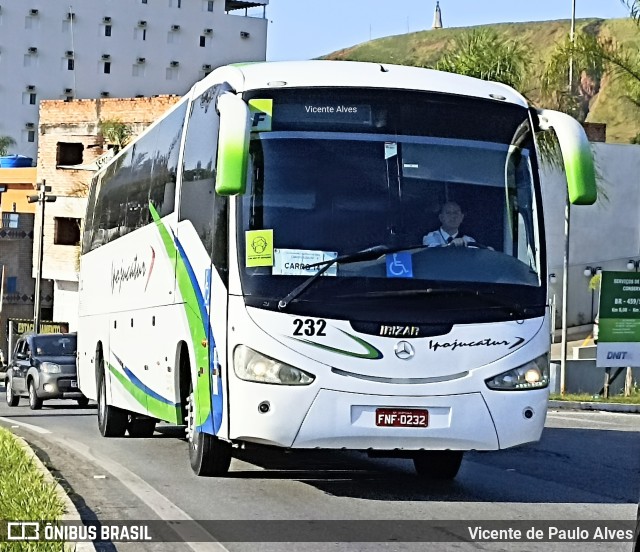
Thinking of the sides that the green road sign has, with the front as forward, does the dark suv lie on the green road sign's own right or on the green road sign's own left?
on the green road sign's own right

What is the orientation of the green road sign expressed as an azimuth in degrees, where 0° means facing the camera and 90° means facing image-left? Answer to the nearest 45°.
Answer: approximately 0°
